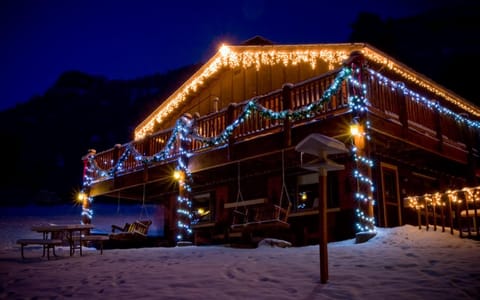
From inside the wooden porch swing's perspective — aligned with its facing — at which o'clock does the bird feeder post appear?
The bird feeder post is roughly at 10 o'clock from the wooden porch swing.

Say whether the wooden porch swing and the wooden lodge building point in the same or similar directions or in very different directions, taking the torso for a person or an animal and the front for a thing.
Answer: same or similar directions

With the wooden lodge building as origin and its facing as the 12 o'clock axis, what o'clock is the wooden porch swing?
The wooden porch swing is roughly at 2 o'clock from the wooden lodge building.

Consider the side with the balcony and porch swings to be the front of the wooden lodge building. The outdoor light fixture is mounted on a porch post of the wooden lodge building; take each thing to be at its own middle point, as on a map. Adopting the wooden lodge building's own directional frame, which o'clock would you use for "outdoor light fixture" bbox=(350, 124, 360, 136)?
The outdoor light fixture is roughly at 10 o'clock from the wooden lodge building.

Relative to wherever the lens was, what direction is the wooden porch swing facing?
facing the viewer and to the left of the viewer

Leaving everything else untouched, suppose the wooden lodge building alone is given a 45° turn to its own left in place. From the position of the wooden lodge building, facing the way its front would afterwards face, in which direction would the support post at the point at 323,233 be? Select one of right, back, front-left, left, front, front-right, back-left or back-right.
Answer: front

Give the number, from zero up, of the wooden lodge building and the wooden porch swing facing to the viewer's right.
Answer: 0
